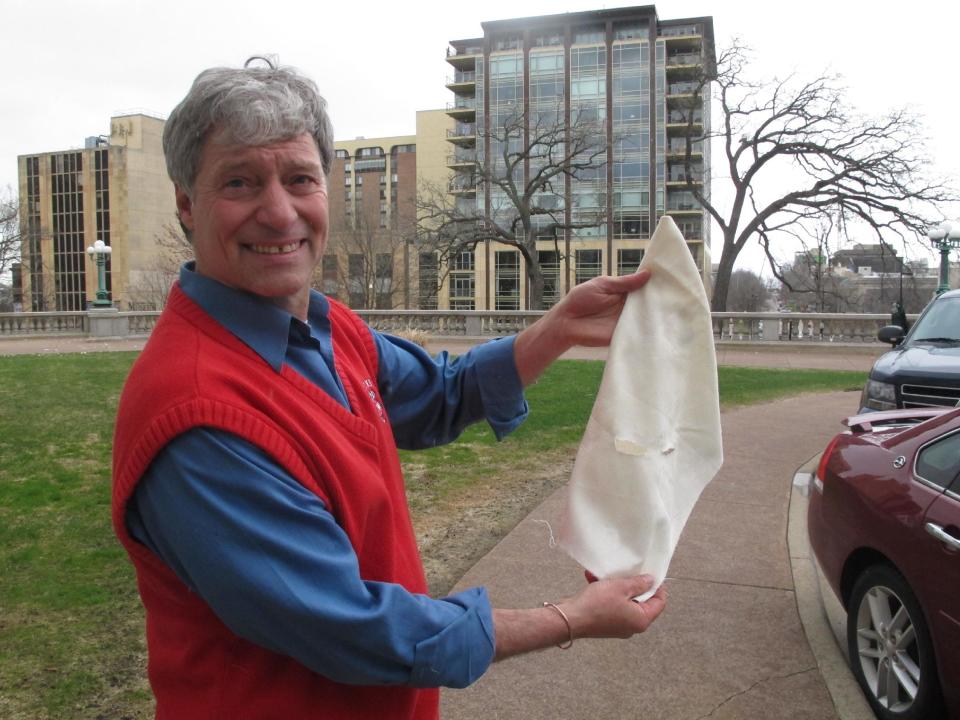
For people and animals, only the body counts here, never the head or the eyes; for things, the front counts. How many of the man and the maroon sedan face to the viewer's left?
0

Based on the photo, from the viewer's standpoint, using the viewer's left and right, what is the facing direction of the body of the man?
facing the viewer and to the right of the viewer

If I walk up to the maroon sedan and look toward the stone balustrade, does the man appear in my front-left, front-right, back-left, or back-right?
back-left

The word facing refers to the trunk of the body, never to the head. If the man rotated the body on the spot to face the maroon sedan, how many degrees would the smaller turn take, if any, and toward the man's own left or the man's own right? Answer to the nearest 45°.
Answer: approximately 90° to the man's own left

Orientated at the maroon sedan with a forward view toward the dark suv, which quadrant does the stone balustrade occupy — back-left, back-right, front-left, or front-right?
front-left

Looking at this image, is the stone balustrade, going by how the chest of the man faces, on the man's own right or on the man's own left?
on the man's own left

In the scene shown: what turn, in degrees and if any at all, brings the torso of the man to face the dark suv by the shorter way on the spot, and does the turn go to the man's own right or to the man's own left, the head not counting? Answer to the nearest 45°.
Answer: approximately 90° to the man's own left
